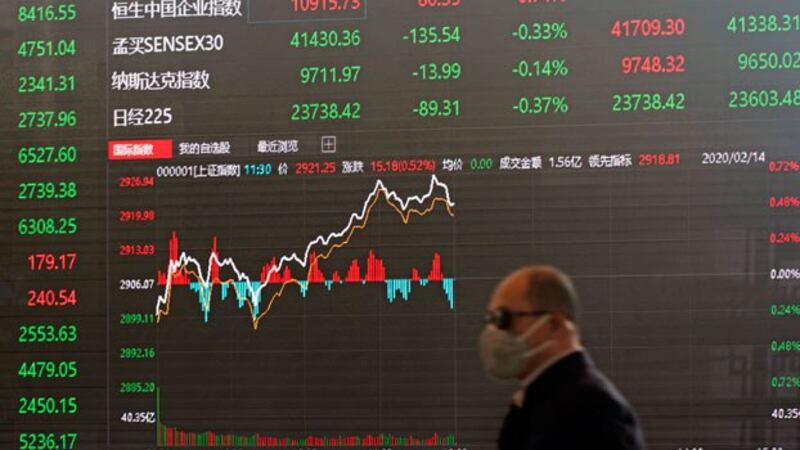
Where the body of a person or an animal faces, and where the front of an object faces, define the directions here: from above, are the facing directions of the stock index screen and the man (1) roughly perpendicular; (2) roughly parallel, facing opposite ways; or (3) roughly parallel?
roughly perpendicular

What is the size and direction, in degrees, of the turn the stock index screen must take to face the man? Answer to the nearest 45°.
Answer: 0° — it already faces them

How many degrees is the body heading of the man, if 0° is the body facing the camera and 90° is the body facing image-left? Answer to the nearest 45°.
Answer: approximately 90°

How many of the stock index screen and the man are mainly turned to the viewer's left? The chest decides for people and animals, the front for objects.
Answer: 1

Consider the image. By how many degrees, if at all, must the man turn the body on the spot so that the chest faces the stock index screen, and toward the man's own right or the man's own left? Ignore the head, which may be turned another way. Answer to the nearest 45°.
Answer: approximately 45° to the man's own right

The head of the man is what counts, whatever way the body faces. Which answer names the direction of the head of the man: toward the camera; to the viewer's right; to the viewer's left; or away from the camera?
to the viewer's left

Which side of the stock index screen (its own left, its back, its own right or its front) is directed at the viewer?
front
